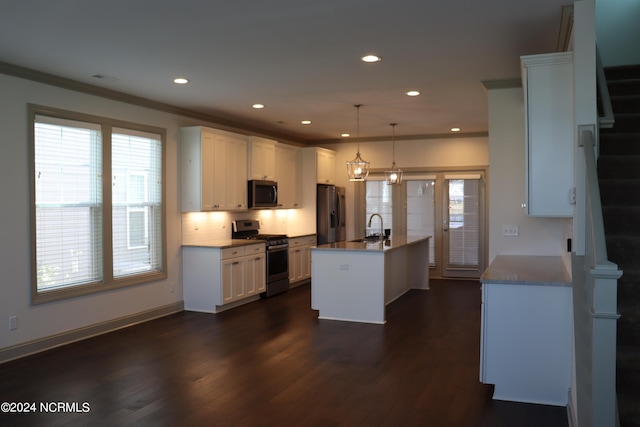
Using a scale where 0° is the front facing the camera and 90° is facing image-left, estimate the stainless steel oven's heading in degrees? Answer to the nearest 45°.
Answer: approximately 315°

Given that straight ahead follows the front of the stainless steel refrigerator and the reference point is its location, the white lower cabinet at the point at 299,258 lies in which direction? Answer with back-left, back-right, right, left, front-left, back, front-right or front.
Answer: right

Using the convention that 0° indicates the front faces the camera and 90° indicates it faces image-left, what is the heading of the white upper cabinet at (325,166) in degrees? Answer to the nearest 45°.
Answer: approximately 315°

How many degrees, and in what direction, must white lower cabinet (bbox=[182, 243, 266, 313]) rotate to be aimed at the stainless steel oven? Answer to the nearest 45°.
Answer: approximately 90° to its left

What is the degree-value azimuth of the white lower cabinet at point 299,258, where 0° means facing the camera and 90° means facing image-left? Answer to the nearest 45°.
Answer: approximately 315°

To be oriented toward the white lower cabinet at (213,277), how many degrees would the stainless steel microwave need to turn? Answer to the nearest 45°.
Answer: approximately 90° to its right

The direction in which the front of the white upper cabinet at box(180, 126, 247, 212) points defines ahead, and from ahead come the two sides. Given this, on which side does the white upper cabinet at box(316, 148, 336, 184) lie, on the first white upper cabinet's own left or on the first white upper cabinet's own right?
on the first white upper cabinet's own left

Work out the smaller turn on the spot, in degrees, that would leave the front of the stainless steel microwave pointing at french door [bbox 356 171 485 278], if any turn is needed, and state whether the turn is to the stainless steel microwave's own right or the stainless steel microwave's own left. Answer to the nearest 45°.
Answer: approximately 45° to the stainless steel microwave's own left

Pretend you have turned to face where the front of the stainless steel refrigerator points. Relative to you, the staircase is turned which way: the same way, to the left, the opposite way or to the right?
to the right

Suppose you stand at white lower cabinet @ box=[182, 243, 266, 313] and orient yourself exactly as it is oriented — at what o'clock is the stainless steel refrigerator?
The stainless steel refrigerator is roughly at 9 o'clock from the white lower cabinet.

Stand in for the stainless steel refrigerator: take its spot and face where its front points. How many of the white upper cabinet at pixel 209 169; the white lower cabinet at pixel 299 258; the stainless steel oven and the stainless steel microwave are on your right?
4
